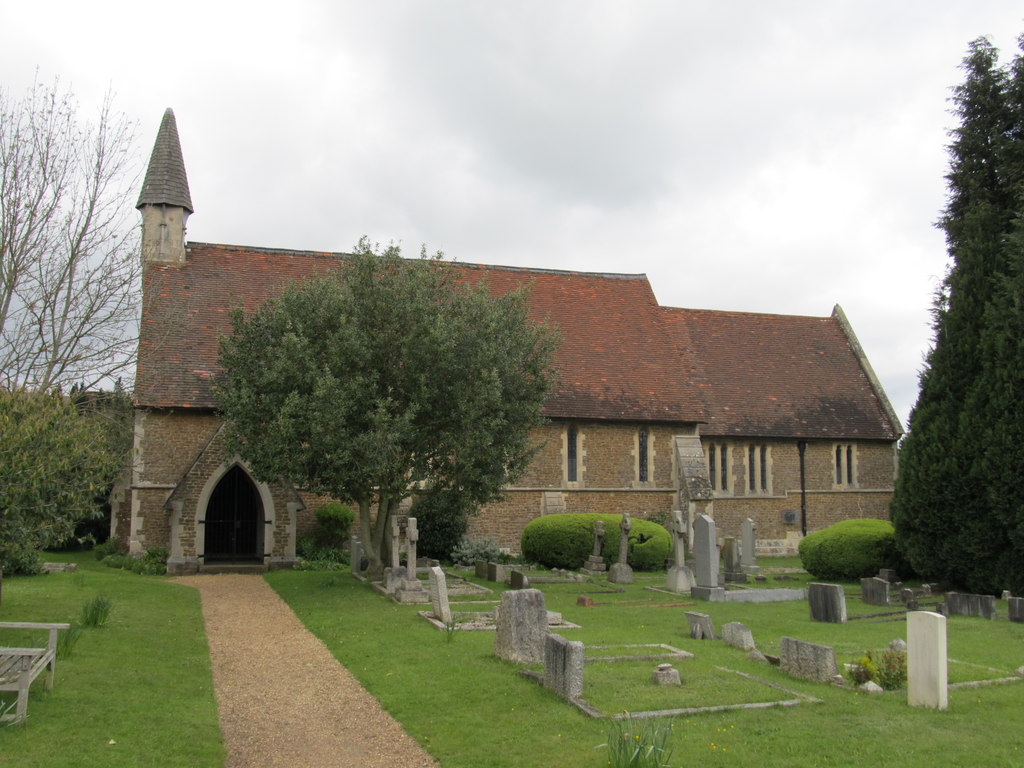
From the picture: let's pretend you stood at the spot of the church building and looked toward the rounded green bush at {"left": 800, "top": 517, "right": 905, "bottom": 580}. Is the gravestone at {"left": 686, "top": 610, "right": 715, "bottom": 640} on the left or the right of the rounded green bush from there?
right

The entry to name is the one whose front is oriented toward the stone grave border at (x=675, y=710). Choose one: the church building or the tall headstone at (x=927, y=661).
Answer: the church building

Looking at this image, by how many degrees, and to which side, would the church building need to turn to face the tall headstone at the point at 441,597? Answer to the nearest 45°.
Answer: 0° — it already faces it

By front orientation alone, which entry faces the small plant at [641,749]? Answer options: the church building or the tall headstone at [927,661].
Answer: the church building

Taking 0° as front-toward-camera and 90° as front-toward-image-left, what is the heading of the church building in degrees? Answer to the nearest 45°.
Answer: approximately 0°

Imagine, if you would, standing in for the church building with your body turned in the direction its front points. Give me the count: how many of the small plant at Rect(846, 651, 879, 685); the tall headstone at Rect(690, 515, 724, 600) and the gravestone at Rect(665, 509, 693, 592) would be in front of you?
3
